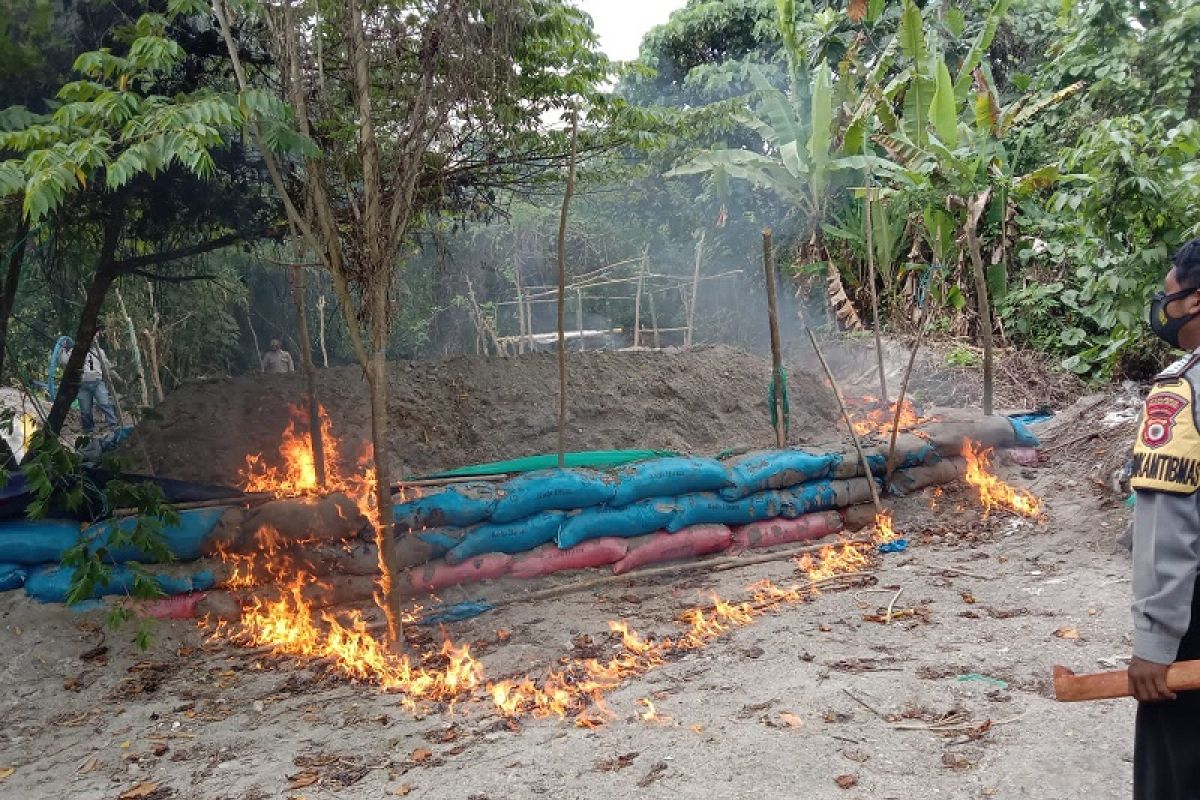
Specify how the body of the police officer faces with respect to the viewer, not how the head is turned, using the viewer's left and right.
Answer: facing to the left of the viewer

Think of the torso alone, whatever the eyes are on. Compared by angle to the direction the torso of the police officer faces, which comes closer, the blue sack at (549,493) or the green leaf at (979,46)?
the blue sack

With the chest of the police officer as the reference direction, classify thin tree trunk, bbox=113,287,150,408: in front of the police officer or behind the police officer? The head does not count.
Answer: in front

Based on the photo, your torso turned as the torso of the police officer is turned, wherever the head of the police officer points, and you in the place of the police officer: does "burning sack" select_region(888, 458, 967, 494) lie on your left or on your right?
on your right

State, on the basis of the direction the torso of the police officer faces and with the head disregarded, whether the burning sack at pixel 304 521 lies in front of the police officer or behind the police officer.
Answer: in front

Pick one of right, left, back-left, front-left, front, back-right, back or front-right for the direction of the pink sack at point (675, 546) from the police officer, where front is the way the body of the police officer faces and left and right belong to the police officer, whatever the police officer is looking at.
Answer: front-right

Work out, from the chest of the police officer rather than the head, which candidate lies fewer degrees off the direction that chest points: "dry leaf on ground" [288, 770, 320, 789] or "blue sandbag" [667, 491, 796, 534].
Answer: the dry leaf on ground

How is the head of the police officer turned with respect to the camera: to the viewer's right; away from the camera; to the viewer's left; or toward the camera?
to the viewer's left

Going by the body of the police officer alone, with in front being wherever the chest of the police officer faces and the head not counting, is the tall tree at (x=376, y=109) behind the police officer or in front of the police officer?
in front

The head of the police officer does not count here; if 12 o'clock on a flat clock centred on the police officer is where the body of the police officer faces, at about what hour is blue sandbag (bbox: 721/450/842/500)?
The blue sandbag is roughly at 2 o'clock from the police officer.
